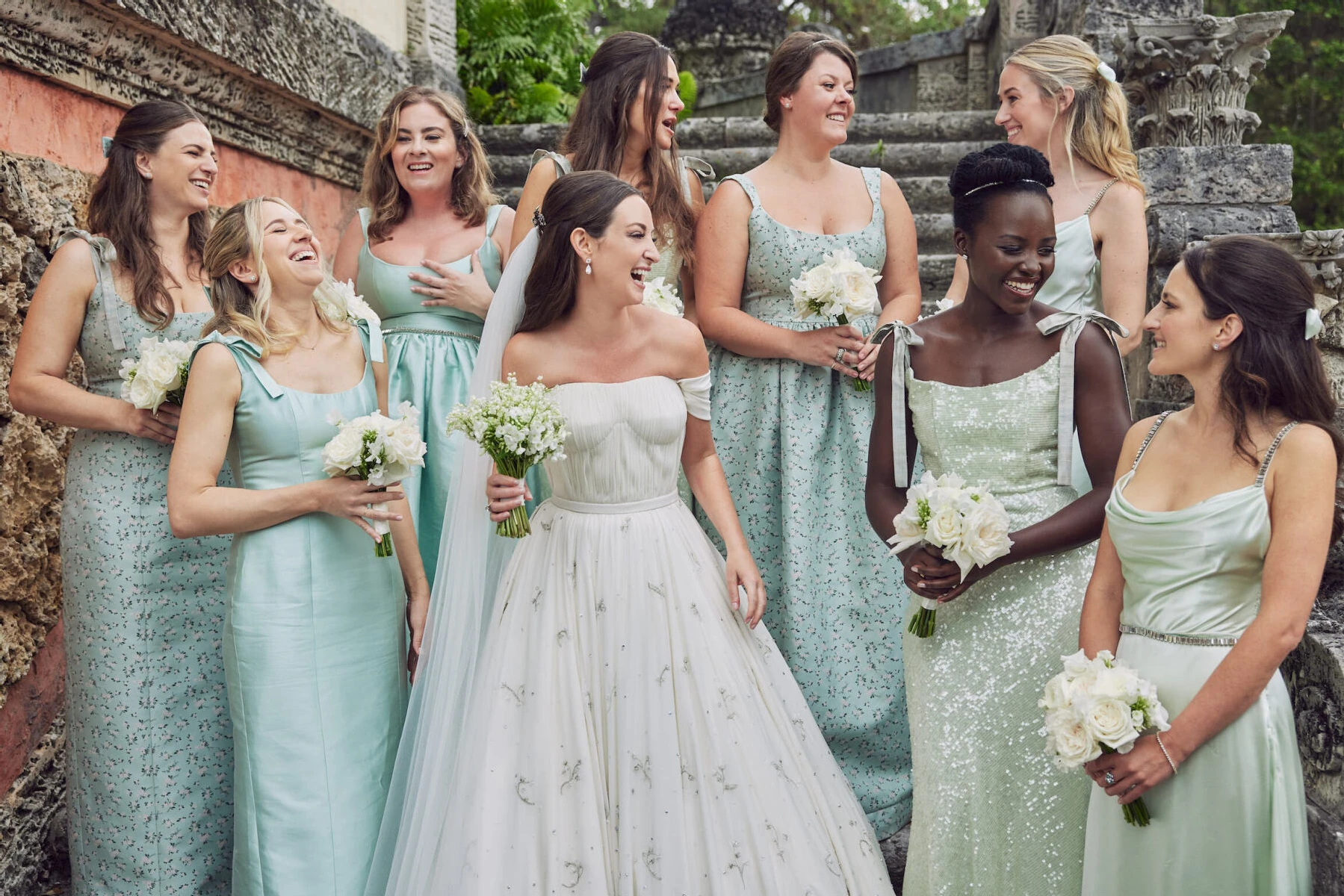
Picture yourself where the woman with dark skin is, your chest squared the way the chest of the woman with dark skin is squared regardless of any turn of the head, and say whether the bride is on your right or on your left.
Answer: on your right

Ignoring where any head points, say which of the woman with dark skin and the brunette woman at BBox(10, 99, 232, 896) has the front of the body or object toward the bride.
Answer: the brunette woman

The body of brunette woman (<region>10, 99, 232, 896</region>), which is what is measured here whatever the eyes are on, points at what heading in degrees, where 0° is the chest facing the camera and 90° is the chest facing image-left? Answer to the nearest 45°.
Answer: approximately 315°

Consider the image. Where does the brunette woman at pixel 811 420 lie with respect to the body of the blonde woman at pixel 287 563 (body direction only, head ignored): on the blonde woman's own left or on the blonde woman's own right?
on the blonde woman's own left

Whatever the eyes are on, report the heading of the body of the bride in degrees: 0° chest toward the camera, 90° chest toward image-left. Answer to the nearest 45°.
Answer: approximately 0°

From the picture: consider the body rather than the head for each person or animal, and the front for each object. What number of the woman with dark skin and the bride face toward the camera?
2

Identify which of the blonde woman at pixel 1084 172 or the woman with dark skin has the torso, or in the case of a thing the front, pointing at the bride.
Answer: the blonde woman

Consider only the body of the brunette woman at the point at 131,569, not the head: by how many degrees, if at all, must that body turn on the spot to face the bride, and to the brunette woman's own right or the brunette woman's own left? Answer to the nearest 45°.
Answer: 0° — they already face them

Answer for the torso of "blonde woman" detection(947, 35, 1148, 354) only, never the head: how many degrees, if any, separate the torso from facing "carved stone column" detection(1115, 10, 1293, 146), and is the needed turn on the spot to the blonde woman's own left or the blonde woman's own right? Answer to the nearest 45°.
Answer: approximately 180°

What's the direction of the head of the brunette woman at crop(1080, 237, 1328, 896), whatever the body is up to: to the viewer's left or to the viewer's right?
to the viewer's left

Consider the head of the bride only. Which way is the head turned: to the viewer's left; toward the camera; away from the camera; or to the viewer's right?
to the viewer's right
